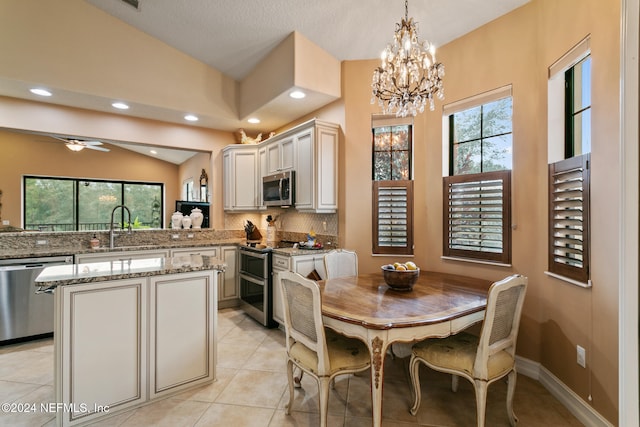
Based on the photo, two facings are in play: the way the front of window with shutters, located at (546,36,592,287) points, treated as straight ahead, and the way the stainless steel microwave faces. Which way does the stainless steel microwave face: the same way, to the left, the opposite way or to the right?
to the left

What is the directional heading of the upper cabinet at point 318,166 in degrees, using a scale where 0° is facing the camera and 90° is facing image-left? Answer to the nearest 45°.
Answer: approximately 45°

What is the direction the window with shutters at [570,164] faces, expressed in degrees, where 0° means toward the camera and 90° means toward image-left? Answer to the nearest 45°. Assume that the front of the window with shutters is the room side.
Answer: approximately 90°

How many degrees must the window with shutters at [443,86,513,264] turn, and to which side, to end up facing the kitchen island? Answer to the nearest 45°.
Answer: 0° — it already faces it

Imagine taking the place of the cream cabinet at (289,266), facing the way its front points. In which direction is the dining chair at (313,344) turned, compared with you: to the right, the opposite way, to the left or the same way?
the opposite way

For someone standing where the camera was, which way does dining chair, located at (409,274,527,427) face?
facing away from the viewer and to the left of the viewer

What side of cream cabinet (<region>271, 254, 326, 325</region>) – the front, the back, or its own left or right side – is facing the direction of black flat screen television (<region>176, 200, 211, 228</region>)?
right

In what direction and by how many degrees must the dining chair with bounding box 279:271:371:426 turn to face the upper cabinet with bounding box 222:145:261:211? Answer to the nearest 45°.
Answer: approximately 90° to its left

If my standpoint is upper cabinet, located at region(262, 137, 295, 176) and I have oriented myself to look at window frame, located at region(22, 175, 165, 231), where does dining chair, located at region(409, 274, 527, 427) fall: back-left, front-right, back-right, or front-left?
back-left

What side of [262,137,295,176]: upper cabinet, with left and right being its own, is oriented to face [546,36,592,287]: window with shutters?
left

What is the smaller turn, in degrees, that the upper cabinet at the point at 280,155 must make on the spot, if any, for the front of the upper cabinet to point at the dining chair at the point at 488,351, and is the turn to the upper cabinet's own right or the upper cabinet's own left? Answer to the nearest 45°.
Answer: approximately 90° to the upper cabinet's own left
